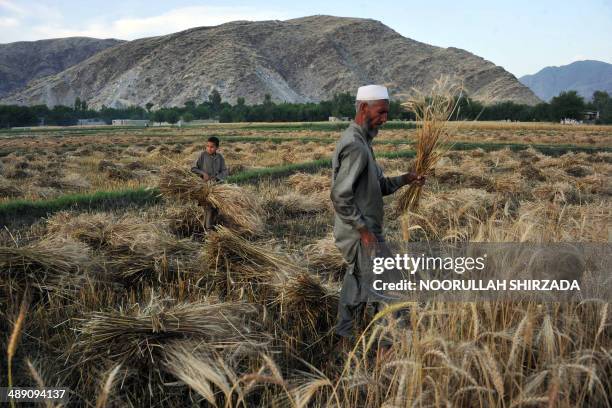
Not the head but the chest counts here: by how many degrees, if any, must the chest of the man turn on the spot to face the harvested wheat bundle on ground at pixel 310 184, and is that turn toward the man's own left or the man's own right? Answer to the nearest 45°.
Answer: approximately 90° to the man's own left

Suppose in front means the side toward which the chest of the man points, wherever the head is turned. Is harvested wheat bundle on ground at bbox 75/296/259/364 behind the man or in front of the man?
behind

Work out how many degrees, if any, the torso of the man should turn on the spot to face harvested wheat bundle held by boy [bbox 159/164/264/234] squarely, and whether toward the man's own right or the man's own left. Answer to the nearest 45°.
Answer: approximately 135° to the man's own left

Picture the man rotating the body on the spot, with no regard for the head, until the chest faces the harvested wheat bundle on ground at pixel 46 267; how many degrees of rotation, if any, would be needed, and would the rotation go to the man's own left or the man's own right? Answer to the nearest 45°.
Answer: approximately 180°

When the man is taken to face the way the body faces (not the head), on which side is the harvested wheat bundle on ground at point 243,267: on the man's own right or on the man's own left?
on the man's own left

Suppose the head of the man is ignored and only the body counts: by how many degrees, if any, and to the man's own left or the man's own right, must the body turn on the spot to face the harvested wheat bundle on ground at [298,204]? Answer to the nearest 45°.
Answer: approximately 90° to the man's own left

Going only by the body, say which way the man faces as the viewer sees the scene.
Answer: to the viewer's right

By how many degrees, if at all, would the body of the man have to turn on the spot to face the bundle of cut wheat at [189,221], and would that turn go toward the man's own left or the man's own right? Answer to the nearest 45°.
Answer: approximately 135° to the man's own left

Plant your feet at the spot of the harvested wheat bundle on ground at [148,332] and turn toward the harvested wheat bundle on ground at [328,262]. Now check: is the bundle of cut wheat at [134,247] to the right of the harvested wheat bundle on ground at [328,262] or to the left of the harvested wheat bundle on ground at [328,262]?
left

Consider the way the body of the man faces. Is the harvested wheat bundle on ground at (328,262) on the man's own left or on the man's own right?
on the man's own left

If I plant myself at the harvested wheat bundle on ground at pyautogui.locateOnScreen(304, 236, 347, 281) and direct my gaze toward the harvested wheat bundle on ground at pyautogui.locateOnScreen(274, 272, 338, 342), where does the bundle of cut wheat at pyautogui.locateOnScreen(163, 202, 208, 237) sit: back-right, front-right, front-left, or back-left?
back-right
